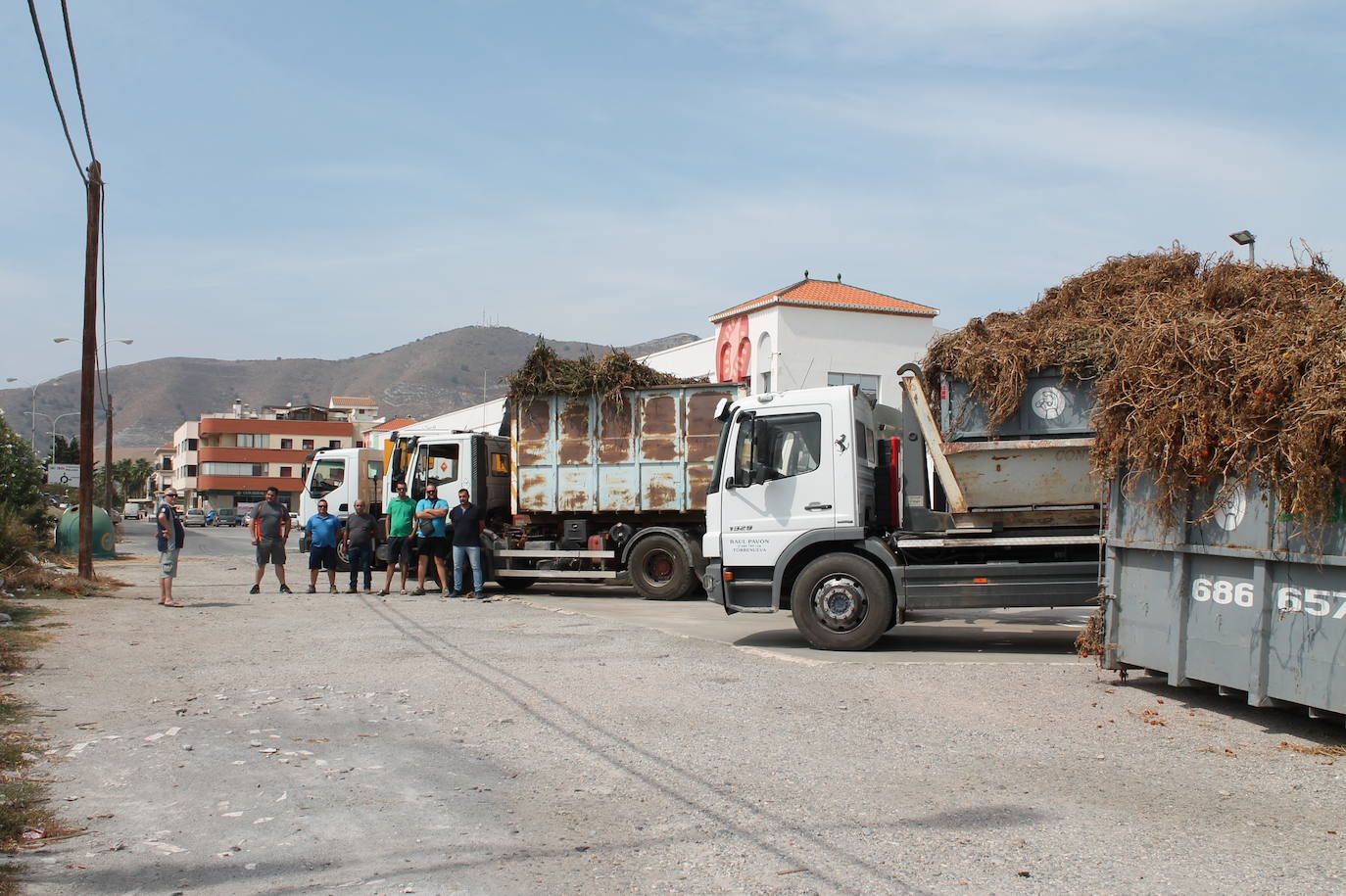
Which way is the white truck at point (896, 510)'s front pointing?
to the viewer's left

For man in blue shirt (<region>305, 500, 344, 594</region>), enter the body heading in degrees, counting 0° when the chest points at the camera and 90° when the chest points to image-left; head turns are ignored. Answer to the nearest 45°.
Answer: approximately 0°

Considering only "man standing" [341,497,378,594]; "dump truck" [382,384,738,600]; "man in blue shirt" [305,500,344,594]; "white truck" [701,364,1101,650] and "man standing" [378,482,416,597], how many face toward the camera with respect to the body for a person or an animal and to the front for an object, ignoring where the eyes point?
3

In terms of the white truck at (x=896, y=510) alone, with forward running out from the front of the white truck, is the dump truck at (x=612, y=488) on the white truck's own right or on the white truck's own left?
on the white truck's own right

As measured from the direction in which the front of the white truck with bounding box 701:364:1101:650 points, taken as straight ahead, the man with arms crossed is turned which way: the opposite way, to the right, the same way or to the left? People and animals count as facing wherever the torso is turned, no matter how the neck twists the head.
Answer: to the left

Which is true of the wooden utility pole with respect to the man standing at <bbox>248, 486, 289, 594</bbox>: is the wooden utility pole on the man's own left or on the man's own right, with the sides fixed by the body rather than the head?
on the man's own right

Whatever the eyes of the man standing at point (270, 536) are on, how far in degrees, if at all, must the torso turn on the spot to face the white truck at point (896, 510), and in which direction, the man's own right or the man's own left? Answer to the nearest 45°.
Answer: approximately 45° to the man's own left

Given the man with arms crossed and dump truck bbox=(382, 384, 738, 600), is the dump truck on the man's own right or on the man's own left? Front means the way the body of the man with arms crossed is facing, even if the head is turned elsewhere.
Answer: on the man's own left

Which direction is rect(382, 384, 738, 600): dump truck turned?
to the viewer's left
